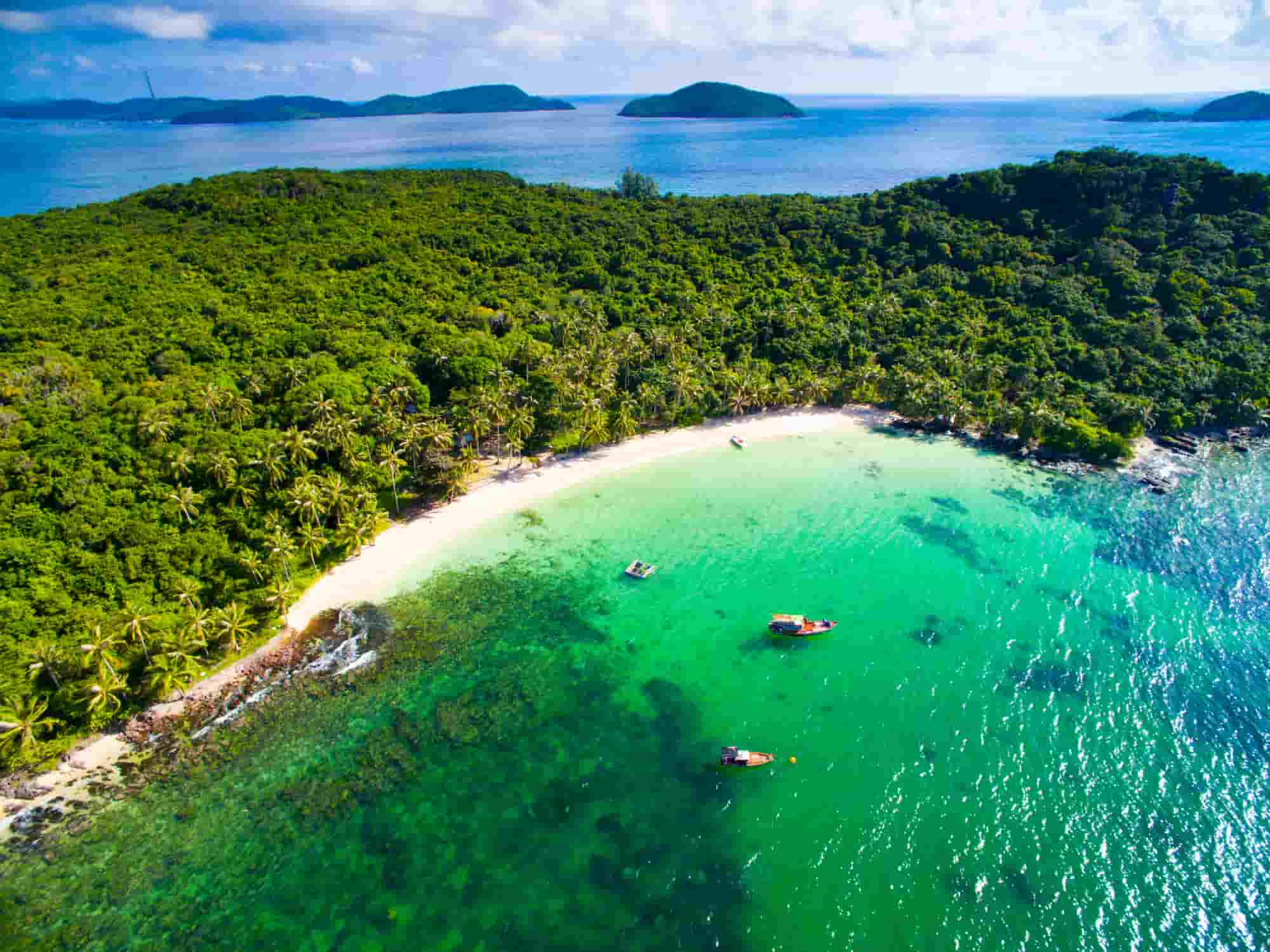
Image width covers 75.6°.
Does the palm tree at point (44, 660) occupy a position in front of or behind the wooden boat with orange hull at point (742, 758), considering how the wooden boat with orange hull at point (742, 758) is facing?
behind

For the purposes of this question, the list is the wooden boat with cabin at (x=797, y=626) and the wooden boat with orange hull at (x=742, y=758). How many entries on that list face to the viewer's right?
2

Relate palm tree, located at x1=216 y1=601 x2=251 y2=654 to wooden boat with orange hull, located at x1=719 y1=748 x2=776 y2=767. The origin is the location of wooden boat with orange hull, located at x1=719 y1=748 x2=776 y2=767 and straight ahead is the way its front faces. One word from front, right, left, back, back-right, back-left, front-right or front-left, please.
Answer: back

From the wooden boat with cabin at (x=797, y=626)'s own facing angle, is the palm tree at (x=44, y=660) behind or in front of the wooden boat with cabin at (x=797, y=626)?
behind

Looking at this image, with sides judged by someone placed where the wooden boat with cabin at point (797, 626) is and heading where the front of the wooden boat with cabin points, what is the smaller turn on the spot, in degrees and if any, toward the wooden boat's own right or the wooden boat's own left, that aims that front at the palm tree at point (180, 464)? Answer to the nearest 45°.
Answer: approximately 180°

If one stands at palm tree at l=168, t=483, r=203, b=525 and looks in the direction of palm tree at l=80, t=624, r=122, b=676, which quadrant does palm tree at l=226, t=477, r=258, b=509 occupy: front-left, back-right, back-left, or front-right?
back-left

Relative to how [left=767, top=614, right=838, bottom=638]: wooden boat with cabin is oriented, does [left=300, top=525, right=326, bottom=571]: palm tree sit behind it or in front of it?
behind

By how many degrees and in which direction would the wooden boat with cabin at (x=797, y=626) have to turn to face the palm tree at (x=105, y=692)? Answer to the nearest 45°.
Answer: approximately 135° to its right

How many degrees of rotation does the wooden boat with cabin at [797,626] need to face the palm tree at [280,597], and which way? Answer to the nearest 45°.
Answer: approximately 180°

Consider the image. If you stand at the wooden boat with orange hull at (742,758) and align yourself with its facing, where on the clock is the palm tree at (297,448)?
The palm tree is roughly at 7 o'clock from the wooden boat with orange hull.

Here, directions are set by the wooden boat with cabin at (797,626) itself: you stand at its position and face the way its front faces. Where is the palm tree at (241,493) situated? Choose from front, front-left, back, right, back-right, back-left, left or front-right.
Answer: back

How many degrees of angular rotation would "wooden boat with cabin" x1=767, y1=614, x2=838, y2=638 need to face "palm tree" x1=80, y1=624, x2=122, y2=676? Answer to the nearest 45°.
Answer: approximately 135° to its right

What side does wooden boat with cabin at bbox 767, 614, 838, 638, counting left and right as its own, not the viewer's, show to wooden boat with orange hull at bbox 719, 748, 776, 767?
right

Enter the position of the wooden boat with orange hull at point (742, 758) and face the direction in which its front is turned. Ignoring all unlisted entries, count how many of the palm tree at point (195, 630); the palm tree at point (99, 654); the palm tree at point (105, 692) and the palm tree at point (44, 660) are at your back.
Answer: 4

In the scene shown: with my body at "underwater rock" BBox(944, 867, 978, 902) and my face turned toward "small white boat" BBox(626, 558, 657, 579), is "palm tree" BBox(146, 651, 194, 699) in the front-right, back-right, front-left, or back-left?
front-left

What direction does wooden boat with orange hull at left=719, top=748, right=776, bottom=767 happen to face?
to the viewer's right

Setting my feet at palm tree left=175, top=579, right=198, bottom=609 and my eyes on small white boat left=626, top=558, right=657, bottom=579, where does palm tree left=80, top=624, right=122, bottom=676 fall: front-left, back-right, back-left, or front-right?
back-right

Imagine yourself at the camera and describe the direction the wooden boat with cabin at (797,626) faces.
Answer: facing to the right of the viewer

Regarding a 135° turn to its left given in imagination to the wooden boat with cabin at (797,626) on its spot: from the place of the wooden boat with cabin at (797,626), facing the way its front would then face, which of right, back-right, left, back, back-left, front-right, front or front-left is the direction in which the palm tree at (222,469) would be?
front-left
